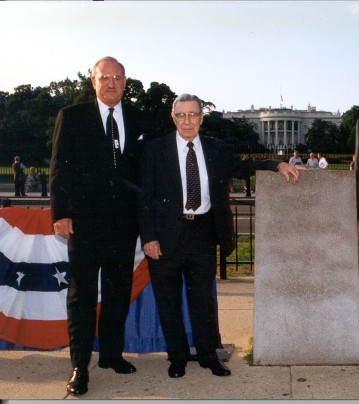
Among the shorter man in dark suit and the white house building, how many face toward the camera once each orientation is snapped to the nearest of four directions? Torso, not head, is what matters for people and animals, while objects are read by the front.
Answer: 2

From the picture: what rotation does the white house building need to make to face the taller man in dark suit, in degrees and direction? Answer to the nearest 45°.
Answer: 0° — it already faces them

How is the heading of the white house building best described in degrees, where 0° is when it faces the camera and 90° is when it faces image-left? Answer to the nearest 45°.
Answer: approximately 0°

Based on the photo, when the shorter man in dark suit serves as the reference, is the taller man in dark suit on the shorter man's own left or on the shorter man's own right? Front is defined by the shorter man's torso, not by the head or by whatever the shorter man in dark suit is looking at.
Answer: on the shorter man's own right

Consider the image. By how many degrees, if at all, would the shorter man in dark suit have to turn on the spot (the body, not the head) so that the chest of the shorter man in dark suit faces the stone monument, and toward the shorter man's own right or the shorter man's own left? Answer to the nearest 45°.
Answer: approximately 90° to the shorter man's own left

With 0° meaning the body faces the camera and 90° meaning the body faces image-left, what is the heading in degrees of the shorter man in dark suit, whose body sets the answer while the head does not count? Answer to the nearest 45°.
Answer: approximately 0°
